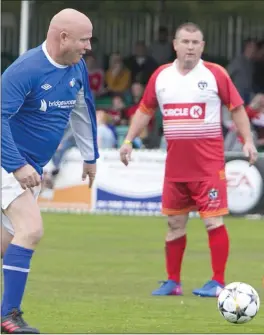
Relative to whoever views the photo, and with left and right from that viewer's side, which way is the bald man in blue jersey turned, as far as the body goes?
facing the viewer and to the right of the viewer

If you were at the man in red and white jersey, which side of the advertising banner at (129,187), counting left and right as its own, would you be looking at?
front

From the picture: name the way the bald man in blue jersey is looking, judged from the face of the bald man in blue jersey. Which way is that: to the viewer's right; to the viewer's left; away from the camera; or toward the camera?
to the viewer's right

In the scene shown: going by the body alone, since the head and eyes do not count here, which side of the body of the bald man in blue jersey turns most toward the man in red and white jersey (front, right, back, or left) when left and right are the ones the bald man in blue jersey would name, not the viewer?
left

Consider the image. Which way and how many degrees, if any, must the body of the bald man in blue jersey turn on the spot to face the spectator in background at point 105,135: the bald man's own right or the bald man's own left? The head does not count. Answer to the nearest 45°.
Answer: approximately 135° to the bald man's own left

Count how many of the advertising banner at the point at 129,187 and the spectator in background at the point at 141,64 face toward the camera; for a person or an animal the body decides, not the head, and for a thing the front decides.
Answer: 2

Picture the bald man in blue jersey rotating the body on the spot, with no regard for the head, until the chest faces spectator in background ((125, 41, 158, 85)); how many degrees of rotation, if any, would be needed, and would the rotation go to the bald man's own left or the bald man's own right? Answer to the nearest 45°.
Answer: approximately 135° to the bald man's own left

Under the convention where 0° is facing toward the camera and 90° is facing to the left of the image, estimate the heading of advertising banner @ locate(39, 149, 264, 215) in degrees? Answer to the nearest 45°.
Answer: approximately 0°

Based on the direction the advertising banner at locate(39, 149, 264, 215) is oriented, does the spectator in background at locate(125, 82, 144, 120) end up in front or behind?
behind

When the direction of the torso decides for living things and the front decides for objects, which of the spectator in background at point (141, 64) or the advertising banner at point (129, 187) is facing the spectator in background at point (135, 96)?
the spectator in background at point (141, 64)

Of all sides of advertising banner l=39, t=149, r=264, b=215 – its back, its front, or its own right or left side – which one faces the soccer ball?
front

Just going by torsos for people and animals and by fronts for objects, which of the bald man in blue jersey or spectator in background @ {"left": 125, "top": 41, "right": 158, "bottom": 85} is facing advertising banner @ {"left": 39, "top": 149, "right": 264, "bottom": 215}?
the spectator in background
